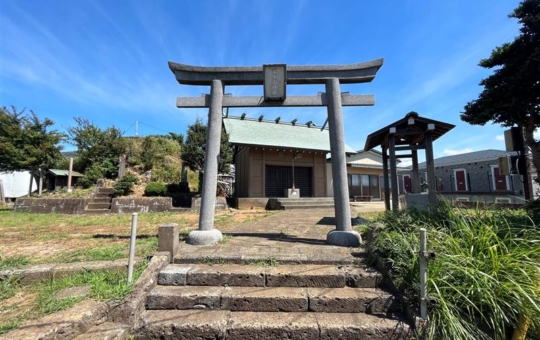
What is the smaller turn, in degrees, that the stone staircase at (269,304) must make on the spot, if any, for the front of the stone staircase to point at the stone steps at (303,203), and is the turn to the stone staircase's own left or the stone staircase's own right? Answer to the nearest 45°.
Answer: approximately 180°

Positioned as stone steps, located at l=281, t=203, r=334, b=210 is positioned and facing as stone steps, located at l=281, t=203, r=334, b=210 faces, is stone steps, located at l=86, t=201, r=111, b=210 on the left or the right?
on its right

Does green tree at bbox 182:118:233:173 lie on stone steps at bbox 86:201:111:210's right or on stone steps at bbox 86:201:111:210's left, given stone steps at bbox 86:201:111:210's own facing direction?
on its left

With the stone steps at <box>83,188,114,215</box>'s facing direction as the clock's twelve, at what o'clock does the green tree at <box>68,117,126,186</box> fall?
The green tree is roughly at 6 o'clock from the stone steps.

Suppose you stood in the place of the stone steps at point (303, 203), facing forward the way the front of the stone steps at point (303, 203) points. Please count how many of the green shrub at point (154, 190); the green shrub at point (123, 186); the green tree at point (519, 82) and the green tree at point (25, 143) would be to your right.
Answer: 3

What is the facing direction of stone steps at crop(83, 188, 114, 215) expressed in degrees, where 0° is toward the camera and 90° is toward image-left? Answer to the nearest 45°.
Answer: approximately 0°

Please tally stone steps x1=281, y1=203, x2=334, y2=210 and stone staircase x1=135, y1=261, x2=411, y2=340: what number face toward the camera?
2

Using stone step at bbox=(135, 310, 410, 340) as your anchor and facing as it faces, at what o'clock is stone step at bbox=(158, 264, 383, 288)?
stone step at bbox=(158, 264, 383, 288) is roughly at 6 o'clock from stone step at bbox=(135, 310, 410, 340).

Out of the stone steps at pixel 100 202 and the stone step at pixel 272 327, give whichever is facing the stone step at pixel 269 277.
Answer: the stone steps at pixel 100 202

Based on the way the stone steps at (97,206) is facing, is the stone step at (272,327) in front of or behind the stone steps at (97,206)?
in front

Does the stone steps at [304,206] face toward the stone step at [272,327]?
yes

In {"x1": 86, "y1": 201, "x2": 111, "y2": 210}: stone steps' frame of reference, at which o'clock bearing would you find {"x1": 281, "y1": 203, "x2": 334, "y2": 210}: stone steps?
{"x1": 281, "y1": 203, "x2": 334, "y2": 210}: stone steps is roughly at 10 o'clock from {"x1": 86, "y1": 201, "x2": 111, "y2": 210}: stone steps.

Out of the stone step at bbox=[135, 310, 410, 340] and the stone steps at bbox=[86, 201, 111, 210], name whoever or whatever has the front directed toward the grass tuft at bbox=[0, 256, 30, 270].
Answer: the stone steps at bbox=[86, 201, 111, 210]

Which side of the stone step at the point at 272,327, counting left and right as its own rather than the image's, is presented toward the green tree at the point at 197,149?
back
